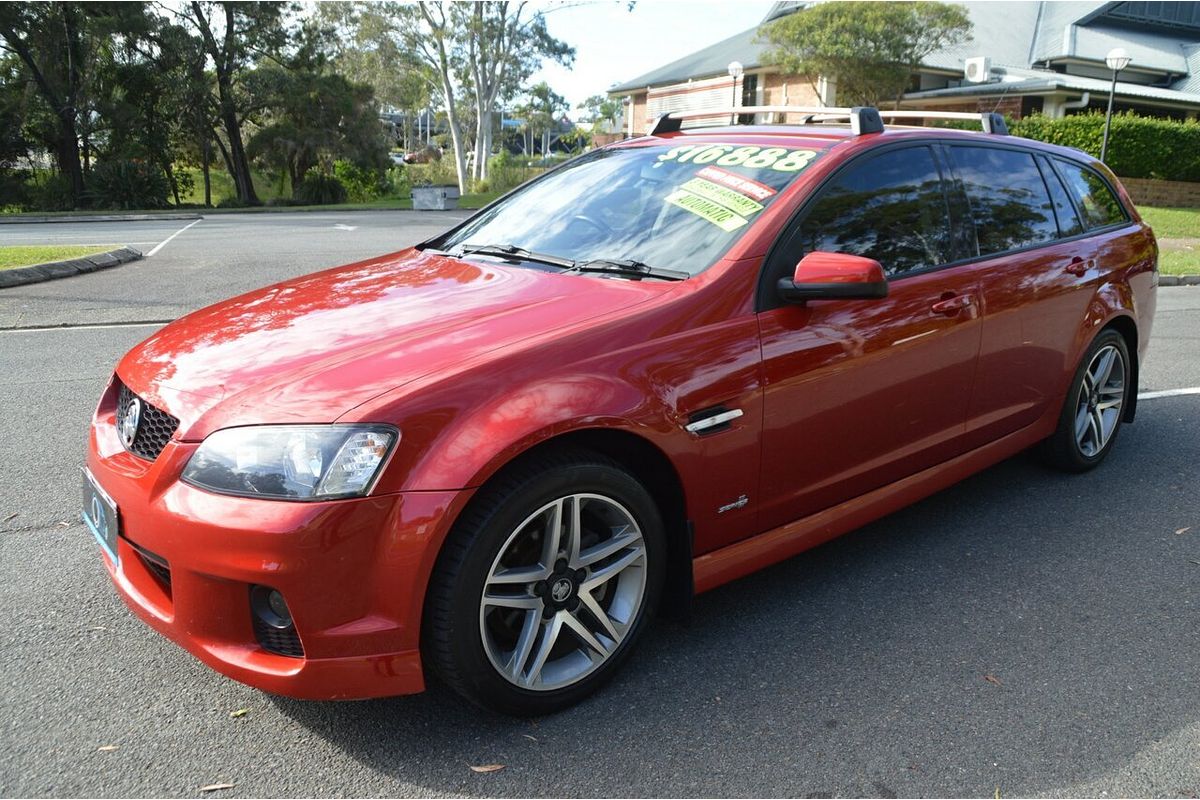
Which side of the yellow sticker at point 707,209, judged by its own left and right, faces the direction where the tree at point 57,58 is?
right

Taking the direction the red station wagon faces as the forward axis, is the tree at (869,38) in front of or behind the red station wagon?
behind

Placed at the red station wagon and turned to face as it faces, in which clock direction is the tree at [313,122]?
The tree is roughly at 4 o'clock from the red station wagon.

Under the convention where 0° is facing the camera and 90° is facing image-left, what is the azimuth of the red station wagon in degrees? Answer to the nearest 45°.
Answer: approximately 45°

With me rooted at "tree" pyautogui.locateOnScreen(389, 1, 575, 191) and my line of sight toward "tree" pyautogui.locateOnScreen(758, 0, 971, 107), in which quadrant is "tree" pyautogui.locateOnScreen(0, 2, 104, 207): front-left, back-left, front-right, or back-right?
back-right

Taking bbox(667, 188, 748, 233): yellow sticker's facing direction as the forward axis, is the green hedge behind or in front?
behind

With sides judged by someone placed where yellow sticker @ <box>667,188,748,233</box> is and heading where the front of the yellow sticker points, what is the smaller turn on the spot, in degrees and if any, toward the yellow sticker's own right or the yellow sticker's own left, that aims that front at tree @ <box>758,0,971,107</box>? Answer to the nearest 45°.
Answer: approximately 135° to the yellow sticker's own right

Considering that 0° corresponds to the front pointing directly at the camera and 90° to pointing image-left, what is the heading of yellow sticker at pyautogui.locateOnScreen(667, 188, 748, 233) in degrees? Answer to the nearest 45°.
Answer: approximately 45°

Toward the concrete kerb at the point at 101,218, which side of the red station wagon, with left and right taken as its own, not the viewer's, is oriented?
right
